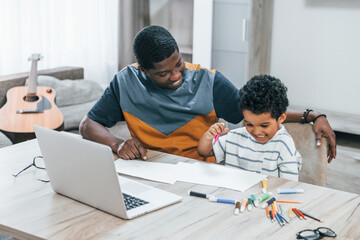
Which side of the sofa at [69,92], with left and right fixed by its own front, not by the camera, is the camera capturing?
front

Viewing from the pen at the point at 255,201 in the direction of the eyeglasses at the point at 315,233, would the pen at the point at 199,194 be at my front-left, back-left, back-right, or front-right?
back-right

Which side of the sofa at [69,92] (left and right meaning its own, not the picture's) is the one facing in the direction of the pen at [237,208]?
front

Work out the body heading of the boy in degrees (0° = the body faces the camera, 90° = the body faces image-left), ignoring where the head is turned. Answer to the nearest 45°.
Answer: approximately 45°

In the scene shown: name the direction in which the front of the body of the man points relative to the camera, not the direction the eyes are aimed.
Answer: toward the camera

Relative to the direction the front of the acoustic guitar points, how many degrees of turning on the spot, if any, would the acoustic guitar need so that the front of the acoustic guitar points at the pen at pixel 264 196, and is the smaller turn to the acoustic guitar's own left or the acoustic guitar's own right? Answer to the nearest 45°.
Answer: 0° — it already faces it

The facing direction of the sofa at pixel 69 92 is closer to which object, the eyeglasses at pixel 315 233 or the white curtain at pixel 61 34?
the eyeglasses

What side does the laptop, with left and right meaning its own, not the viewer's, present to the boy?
front

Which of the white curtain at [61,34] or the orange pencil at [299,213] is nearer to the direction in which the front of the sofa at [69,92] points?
the orange pencil

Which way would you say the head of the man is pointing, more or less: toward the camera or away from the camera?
toward the camera

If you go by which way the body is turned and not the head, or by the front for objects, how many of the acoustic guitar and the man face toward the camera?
2

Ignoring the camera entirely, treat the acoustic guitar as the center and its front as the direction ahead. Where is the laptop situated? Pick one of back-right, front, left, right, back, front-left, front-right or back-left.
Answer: front

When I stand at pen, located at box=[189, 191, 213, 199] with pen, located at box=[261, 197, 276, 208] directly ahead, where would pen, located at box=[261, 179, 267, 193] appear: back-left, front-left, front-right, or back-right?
front-left

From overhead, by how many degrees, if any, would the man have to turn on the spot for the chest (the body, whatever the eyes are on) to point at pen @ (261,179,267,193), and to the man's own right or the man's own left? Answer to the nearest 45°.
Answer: approximately 45° to the man's own left
